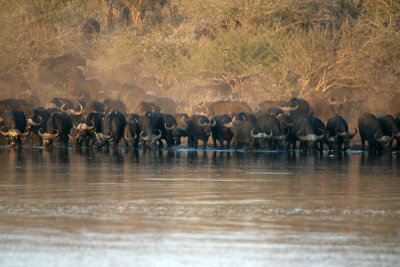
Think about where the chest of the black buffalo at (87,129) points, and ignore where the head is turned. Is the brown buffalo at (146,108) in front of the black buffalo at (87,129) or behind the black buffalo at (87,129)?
behind

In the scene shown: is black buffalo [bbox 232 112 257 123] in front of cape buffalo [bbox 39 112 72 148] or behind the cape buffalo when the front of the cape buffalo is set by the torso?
behind

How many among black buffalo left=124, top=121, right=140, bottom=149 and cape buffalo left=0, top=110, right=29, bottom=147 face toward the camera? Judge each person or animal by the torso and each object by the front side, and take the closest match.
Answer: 2

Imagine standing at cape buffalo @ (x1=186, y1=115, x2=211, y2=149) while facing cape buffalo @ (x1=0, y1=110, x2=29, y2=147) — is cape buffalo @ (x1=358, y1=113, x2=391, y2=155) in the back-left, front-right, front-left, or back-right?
back-left

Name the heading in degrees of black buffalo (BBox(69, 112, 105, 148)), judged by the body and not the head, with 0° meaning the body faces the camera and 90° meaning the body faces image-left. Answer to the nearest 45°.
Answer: approximately 45°

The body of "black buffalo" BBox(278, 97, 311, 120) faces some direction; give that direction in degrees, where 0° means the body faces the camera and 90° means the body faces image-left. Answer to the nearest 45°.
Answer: approximately 45°
